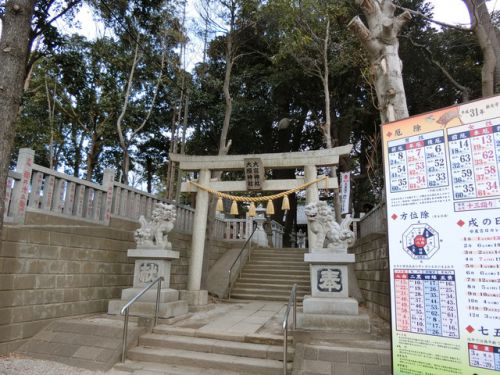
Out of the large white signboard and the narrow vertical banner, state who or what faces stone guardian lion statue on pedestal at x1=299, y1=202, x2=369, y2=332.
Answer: the narrow vertical banner

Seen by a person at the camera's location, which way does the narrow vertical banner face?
facing the viewer

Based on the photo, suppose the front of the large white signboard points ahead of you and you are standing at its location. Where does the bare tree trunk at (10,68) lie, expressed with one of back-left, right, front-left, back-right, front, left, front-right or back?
front-right

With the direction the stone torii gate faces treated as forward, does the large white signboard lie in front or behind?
in front

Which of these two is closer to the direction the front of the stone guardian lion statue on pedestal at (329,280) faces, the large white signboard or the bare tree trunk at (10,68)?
the bare tree trunk

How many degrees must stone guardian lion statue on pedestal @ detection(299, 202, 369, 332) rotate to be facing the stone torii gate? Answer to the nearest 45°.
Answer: approximately 45° to its right

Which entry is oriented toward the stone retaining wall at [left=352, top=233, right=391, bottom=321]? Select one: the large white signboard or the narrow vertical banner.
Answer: the narrow vertical banner

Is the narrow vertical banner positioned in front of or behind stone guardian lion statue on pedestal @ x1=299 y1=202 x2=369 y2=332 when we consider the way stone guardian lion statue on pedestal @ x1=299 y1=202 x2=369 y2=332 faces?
behind

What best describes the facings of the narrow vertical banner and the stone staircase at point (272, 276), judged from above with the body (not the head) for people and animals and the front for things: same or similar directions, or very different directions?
same or similar directions

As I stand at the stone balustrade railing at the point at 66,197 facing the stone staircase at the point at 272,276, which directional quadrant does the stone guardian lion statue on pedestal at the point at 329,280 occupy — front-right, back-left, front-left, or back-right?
front-right

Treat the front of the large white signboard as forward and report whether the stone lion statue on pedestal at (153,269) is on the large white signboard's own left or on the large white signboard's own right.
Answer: on the large white signboard's own right

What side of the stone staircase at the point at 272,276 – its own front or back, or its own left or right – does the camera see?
front

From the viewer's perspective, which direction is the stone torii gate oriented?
toward the camera
